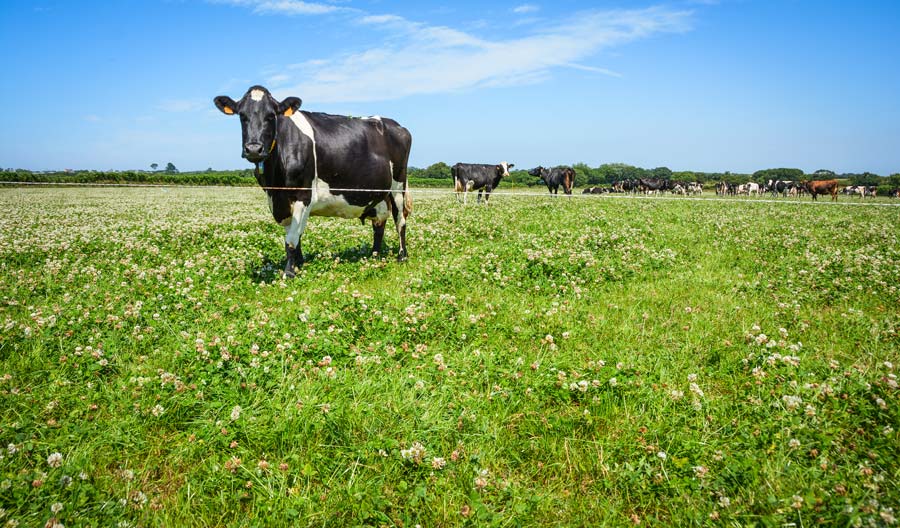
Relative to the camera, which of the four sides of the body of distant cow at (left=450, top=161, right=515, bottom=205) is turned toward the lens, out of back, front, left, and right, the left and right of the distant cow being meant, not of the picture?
right

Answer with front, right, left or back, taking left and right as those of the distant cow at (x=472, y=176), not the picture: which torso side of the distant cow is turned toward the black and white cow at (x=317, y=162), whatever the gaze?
right

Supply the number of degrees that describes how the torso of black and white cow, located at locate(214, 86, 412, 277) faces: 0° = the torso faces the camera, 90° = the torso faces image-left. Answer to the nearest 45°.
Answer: approximately 45°

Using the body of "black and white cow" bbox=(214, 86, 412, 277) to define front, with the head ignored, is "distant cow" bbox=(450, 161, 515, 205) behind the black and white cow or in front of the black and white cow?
behind

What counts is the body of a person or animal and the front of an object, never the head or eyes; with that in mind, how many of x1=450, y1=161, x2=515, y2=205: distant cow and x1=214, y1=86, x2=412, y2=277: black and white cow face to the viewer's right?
1

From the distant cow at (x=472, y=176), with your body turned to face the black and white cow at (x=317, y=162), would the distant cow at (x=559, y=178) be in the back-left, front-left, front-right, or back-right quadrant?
back-left

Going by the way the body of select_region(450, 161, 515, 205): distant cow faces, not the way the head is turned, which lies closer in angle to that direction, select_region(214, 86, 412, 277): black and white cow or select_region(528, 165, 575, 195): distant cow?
the distant cow

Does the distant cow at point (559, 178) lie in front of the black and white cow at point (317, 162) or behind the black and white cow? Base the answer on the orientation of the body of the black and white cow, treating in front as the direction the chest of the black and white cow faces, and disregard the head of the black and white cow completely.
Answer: behind

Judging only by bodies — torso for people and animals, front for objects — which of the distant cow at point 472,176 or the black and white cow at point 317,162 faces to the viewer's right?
the distant cow
